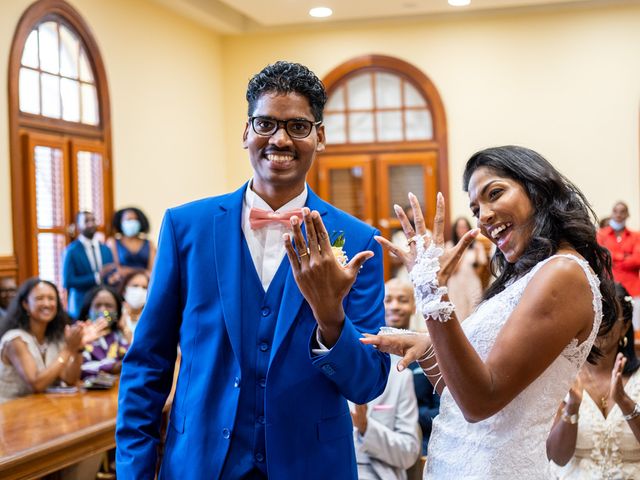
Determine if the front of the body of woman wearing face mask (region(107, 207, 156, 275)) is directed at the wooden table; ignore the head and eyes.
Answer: yes

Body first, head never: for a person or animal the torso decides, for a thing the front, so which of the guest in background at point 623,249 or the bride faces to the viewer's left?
the bride

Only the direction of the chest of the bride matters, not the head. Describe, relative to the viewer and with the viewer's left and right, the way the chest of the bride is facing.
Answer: facing to the left of the viewer

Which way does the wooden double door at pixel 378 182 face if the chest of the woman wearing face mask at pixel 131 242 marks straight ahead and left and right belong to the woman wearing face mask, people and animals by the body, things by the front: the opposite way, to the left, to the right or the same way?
the same way

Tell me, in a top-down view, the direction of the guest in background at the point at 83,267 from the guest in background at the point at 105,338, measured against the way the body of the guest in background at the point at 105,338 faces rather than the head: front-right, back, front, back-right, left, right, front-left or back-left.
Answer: back

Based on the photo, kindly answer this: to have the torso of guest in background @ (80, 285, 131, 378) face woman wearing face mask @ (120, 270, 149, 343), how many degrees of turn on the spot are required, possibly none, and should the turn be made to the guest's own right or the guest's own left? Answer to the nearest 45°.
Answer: approximately 180°

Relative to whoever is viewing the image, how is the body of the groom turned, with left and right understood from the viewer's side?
facing the viewer

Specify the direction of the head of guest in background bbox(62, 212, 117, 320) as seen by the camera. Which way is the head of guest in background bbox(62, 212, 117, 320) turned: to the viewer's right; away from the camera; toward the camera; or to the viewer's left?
toward the camera

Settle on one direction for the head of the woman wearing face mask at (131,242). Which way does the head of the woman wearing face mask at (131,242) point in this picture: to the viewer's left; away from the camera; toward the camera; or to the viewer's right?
toward the camera

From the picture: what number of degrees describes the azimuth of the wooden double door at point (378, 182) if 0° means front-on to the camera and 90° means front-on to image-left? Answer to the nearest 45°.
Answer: approximately 0°

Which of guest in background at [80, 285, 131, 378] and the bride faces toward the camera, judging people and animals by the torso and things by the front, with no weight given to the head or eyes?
the guest in background

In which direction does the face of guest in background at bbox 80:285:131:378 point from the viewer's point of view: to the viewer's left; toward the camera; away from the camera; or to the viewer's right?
toward the camera

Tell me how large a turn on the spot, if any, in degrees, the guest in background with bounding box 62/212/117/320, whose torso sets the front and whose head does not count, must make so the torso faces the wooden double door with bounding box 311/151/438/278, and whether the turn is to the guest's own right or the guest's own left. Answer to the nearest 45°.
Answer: approximately 90° to the guest's own left

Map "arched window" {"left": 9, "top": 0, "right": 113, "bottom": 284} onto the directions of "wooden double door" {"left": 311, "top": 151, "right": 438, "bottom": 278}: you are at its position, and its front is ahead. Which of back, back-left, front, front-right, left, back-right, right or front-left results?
front-right

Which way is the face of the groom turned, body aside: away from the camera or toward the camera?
toward the camera

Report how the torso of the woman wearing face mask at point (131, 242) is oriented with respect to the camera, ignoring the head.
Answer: toward the camera

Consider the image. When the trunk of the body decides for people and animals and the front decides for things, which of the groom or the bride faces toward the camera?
the groom

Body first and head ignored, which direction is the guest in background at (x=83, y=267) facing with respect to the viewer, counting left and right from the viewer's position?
facing the viewer and to the right of the viewer

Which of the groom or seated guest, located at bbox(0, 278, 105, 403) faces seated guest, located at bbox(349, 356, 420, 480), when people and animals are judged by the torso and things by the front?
seated guest, located at bbox(0, 278, 105, 403)

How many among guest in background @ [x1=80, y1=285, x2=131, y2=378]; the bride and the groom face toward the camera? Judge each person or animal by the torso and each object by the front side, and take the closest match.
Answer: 2

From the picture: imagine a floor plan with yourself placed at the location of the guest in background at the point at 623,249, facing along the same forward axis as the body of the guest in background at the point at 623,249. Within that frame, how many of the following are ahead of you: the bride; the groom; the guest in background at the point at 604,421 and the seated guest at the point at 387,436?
4

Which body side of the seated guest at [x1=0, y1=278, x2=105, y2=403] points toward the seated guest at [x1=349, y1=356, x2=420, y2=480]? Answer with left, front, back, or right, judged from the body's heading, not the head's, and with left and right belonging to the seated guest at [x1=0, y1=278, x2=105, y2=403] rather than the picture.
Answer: front
